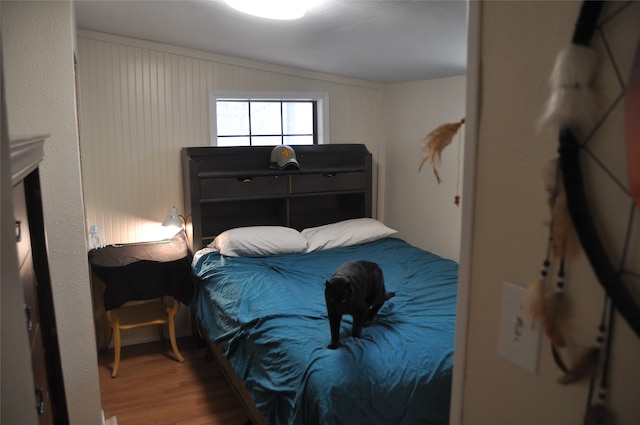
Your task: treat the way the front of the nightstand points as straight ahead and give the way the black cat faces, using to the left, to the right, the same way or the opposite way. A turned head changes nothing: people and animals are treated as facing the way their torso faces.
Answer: to the right

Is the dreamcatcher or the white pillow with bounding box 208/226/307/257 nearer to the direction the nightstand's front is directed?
the dreamcatcher

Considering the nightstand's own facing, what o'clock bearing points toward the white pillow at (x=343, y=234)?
The white pillow is roughly at 9 o'clock from the nightstand.

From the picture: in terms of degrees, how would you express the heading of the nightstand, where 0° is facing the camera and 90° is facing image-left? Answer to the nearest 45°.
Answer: approximately 0°

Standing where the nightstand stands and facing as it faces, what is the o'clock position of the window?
The window is roughly at 8 o'clock from the nightstand.

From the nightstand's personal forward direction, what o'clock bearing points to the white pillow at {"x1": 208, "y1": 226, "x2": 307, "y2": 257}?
The white pillow is roughly at 9 o'clock from the nightstand.

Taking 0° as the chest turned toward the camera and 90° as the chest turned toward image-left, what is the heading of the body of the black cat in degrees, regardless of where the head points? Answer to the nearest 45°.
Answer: approximately 45°
